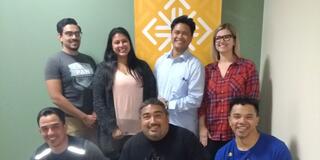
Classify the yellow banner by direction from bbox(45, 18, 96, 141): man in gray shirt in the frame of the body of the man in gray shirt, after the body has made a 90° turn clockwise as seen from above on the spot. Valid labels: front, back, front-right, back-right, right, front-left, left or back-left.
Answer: back-left

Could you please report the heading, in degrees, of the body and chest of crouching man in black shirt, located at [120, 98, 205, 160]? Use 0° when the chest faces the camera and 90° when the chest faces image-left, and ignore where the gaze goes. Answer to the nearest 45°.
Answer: approximately 0°

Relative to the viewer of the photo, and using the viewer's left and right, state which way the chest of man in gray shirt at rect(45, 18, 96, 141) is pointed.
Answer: facing the viewer and to the right of the viewer

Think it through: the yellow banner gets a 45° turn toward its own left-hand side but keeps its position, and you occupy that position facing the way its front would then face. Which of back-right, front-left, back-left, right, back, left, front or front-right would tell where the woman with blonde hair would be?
front

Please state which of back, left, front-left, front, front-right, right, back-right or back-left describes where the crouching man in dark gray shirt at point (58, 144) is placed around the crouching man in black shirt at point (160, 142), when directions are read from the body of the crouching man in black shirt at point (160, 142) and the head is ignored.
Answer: right

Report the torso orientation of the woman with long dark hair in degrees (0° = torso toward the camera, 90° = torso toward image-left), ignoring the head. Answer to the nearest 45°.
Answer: approximately 0°

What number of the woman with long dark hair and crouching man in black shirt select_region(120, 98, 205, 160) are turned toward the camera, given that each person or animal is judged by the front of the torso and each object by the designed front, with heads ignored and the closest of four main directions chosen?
2

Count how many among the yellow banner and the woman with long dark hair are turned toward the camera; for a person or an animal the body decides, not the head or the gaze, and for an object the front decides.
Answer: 2

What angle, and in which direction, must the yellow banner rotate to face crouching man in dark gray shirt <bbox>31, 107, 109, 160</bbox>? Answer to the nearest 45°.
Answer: approximately 45° to its right

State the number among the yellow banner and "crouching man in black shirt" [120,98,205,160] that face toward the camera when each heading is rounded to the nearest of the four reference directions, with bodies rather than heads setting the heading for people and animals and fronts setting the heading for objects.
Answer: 2

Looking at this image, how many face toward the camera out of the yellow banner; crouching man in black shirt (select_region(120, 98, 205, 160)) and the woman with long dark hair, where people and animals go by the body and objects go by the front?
3
